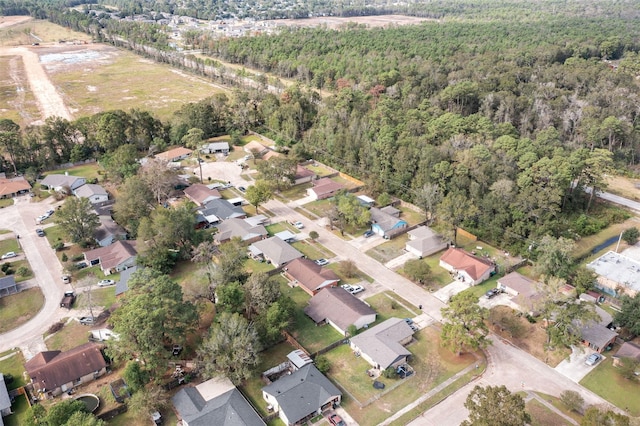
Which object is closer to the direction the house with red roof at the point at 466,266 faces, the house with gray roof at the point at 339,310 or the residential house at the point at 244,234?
the house with gray roof

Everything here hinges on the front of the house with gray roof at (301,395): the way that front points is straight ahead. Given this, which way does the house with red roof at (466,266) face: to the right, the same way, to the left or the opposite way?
to the right

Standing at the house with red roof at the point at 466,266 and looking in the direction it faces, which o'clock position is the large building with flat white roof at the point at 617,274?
The large building with flat white roof is roughly at 7 o'clock from the house with red roof.

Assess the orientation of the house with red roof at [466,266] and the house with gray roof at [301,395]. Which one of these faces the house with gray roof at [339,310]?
the house with red roof

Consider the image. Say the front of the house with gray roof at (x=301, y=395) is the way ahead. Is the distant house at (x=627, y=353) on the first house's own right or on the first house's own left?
on the first house's own left

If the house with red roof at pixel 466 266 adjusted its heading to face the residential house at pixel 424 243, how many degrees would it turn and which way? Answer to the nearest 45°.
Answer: approximately 90° to its right

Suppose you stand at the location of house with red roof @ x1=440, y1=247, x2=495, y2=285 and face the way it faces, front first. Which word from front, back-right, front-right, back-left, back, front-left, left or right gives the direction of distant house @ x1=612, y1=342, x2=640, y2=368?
left

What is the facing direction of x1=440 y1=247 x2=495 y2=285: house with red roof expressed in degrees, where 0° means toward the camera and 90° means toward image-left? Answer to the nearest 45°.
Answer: approximately 45°
